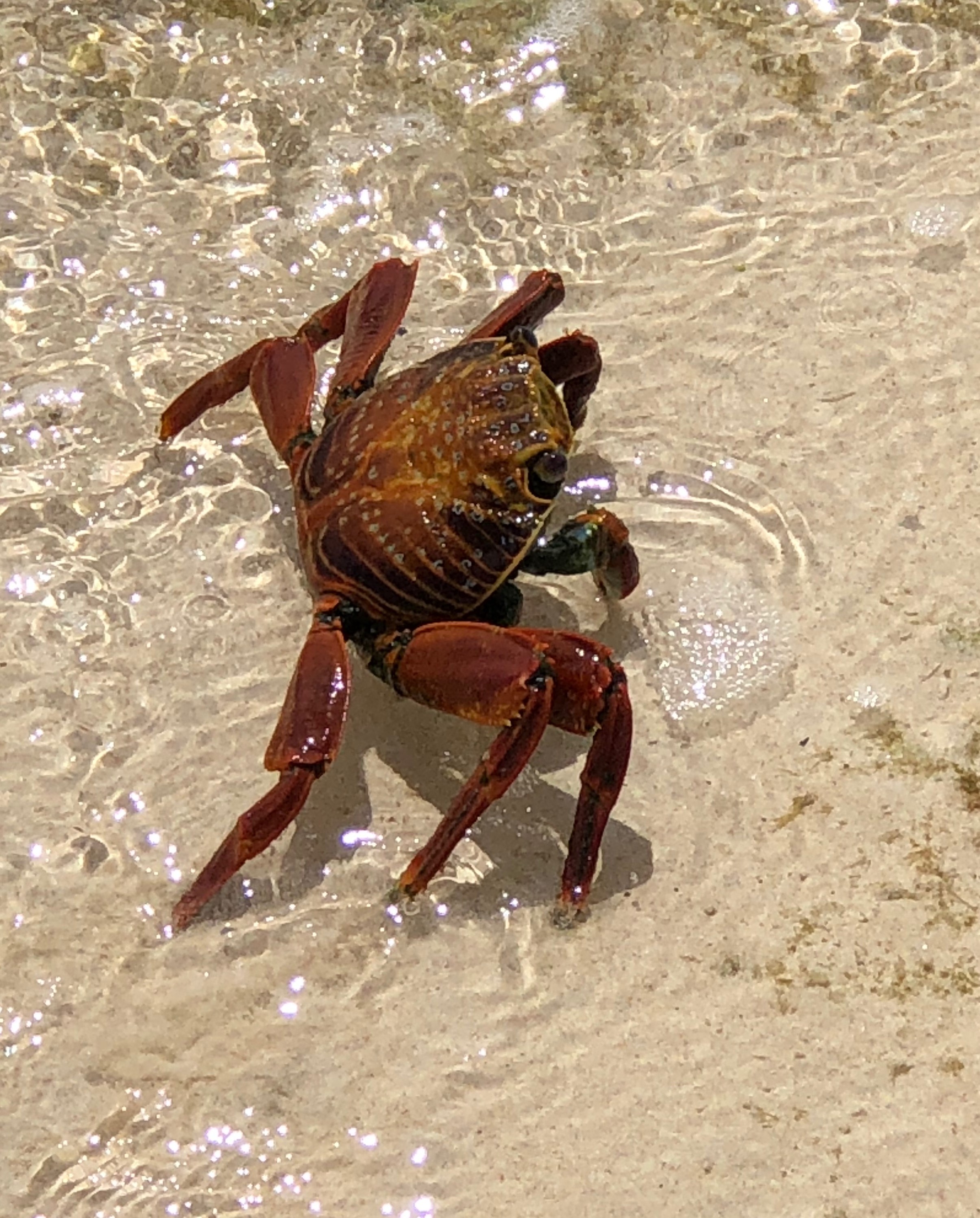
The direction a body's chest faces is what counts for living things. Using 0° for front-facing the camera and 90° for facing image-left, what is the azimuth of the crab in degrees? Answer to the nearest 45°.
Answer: approximately 270°
